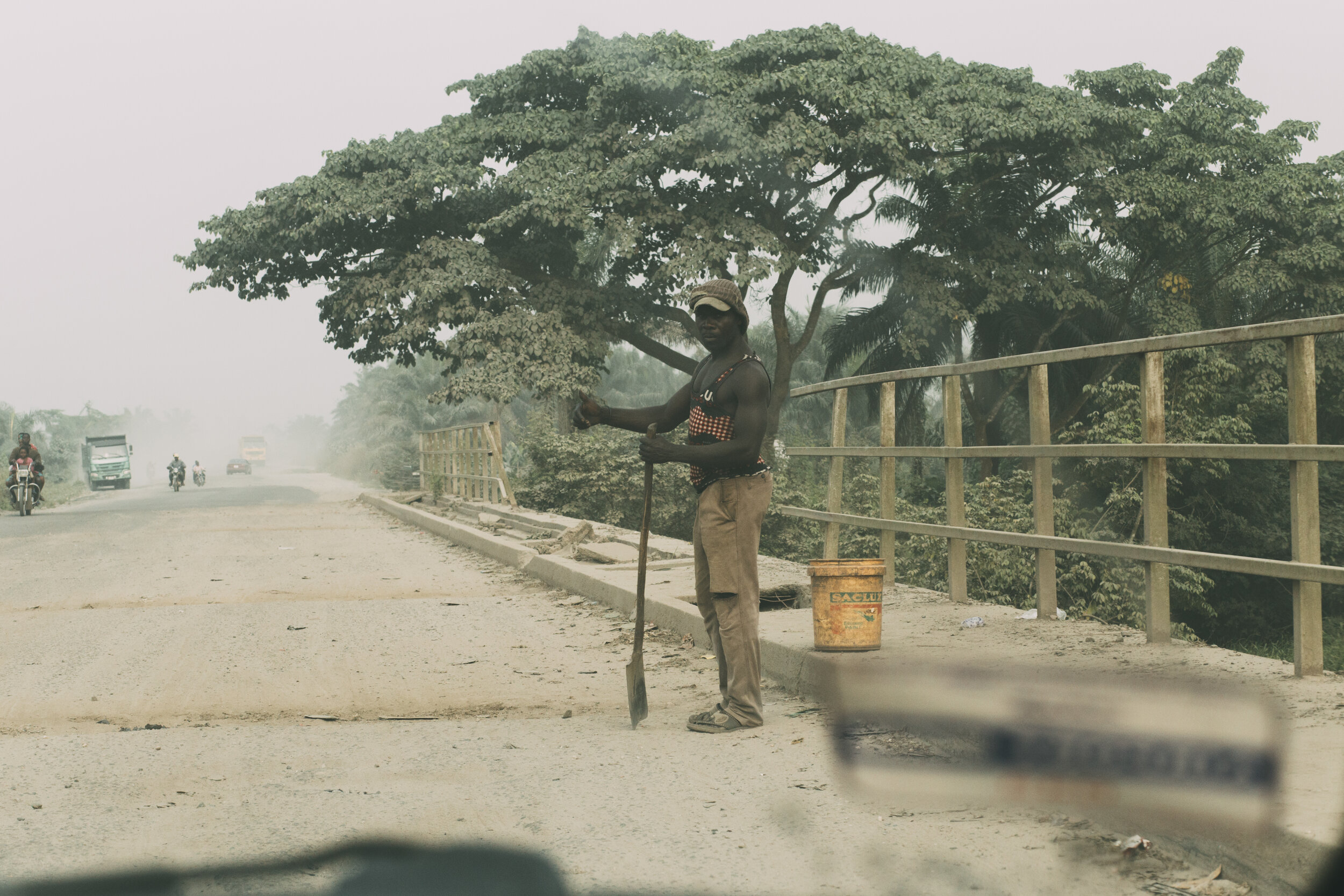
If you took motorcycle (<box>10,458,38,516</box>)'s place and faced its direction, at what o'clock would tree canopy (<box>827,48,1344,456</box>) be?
The tree canopy is roughly at 10 o'clock from the motorcycle.

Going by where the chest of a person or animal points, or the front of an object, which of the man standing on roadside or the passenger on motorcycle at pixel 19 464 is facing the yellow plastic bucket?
the passenger on motorcycle

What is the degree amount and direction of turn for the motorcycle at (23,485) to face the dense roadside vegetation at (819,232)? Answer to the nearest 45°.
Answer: approximately 45° to its left

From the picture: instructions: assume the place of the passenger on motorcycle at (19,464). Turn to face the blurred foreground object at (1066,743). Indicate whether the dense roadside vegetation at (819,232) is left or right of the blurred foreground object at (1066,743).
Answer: left

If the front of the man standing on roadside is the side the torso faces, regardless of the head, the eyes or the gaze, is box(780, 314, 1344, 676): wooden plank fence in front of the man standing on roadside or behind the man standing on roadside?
behind

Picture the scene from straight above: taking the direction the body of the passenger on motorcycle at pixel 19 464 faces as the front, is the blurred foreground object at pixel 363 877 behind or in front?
in front

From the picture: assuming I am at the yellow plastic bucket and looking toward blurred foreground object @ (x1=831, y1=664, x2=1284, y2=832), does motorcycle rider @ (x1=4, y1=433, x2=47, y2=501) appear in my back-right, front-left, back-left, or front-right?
back-right

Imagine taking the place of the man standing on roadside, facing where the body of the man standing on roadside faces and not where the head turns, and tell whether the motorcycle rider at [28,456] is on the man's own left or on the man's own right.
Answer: on the man's own right

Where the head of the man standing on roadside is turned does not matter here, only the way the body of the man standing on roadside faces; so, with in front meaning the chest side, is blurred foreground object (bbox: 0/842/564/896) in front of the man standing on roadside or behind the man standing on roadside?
in front

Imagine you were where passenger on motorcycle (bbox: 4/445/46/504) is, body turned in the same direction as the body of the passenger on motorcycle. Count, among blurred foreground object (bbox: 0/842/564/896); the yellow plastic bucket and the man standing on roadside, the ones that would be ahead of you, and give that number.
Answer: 3

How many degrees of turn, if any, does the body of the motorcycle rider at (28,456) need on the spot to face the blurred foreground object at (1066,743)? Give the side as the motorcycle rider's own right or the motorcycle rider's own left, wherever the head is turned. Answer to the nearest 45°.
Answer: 0° — they already face it
